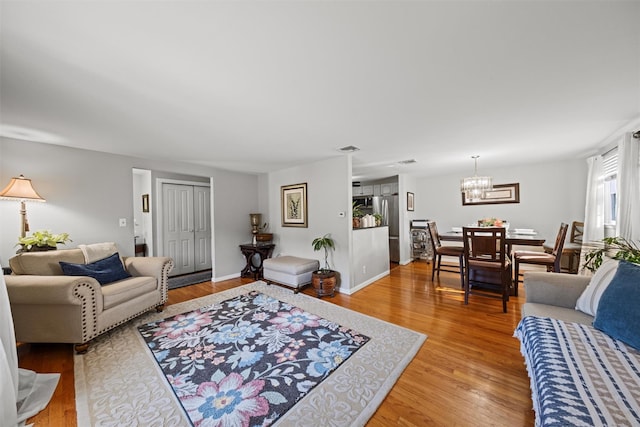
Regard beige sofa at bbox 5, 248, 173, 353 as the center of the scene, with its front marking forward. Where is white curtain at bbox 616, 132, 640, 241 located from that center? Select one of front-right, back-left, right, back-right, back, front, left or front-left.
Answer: front

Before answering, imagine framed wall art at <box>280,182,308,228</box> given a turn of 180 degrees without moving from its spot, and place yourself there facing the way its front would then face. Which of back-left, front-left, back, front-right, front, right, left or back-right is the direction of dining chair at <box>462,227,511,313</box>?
right

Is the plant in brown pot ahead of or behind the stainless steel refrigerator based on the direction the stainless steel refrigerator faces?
ahead

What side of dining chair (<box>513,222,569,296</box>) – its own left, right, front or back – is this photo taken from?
left

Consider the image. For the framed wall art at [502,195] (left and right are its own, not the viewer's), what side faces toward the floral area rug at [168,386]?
front

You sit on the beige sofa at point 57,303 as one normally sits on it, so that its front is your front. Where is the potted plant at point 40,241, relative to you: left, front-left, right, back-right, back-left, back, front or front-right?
back-left

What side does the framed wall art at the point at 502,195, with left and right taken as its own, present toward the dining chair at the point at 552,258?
front

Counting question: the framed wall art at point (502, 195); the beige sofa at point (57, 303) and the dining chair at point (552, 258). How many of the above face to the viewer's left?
1

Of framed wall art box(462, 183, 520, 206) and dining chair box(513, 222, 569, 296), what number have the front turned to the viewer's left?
1

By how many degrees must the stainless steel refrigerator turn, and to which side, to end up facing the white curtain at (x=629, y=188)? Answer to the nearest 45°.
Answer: approximately 45° to its left

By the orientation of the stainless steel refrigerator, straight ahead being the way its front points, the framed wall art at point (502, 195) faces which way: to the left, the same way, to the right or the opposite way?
the same way

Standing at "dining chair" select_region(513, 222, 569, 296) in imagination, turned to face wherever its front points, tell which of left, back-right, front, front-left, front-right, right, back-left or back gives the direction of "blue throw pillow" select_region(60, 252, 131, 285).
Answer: front-left

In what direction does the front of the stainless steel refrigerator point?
toward the camera

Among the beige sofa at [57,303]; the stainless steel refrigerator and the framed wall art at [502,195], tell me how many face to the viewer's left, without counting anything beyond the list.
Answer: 0

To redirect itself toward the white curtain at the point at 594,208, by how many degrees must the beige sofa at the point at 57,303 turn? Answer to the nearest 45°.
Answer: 0° — it already faces it

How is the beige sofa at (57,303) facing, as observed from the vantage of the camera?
facing the viewer and to the right of the viewer

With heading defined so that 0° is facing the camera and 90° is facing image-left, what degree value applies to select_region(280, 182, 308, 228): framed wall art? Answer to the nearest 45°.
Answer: approximately 45°

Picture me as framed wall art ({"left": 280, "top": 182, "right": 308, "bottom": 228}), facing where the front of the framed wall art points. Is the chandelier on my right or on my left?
on my left
